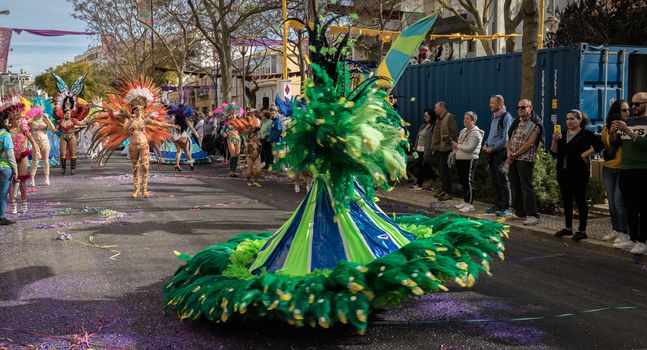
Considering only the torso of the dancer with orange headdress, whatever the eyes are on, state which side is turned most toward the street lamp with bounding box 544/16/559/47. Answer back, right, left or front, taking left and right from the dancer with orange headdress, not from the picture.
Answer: left

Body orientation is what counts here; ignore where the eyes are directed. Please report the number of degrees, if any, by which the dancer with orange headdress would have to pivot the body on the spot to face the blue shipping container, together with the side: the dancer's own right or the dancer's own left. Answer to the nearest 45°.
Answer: approximately 90° to the dancer's own left

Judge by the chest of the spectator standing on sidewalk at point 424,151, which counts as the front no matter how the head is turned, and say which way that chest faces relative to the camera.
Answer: to the viewer's left

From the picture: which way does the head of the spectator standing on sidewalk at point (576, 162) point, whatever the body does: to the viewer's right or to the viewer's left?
to the viewer's left

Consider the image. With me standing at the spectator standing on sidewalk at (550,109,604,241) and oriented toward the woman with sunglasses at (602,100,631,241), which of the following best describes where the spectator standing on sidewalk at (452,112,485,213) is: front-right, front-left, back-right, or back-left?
back-left

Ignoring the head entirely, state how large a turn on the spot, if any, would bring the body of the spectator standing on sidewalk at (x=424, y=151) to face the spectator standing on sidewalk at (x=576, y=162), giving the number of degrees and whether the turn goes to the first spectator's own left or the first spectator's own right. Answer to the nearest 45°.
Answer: approximately 90° to the first spectator's own left

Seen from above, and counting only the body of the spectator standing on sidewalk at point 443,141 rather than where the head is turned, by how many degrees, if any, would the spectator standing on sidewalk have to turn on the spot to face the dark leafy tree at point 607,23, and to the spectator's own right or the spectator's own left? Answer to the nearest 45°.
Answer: approximately 180°

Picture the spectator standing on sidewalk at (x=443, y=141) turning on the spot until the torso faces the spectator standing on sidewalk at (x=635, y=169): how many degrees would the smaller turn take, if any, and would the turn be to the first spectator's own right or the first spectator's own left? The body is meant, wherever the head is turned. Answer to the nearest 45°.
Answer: approximately 90° to the first spectator's own left

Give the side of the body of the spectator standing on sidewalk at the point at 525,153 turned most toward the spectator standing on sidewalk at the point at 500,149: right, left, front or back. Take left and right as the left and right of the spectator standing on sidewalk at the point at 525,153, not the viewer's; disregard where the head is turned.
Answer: right

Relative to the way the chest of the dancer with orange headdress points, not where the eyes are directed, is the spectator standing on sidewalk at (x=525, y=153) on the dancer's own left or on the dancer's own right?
on the dancer's own left

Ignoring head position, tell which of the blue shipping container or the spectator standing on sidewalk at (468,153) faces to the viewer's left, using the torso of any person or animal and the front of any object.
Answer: the spectator standing on sidewalk

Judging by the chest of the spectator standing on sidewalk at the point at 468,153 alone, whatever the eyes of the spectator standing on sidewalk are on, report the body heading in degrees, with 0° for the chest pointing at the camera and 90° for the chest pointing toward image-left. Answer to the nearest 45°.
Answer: approximately 90°

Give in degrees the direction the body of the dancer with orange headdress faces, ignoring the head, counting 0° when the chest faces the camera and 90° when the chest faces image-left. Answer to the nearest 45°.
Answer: approximately 0°

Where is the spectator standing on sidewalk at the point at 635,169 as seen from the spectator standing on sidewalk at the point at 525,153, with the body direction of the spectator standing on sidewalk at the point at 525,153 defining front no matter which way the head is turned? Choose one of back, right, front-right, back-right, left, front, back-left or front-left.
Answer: left
